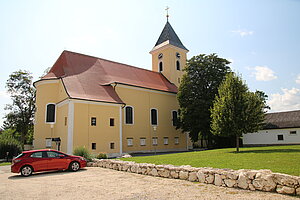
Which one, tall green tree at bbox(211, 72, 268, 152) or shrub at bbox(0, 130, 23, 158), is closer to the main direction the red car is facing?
the tall green tree

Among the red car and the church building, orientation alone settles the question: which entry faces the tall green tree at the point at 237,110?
the red car

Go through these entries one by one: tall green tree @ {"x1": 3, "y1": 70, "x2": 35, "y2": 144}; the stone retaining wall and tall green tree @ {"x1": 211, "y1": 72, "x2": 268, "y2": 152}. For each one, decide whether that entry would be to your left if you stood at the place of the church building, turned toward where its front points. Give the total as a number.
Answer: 1

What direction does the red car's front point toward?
to the viewer's right

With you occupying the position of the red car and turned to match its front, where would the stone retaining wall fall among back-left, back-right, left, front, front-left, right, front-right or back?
front-right
